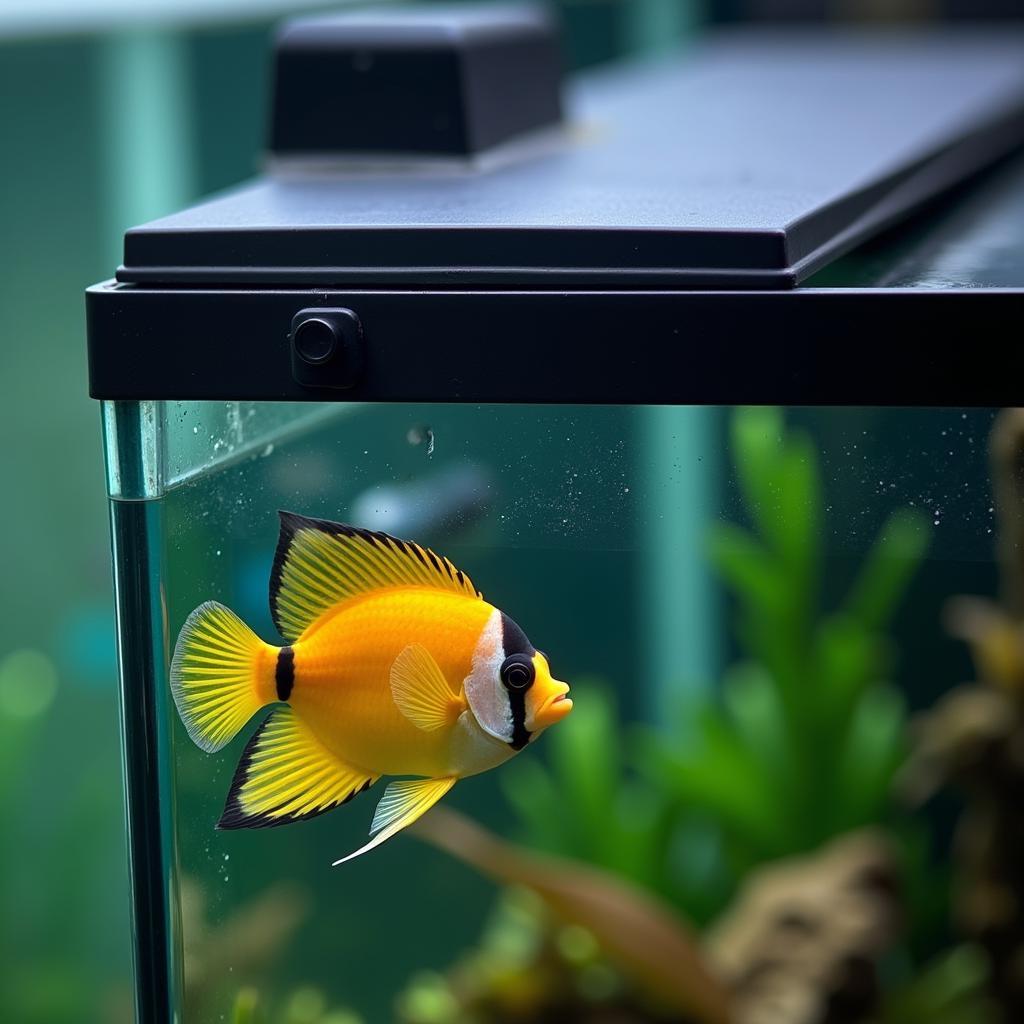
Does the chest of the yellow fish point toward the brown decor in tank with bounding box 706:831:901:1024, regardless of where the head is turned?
no

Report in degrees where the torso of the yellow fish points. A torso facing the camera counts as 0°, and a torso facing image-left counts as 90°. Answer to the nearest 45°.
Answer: approximately 270°

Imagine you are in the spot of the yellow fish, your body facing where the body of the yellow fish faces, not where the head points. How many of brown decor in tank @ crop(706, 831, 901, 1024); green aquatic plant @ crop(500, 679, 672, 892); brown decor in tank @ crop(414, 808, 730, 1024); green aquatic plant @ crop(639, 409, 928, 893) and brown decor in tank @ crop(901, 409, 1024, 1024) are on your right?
0

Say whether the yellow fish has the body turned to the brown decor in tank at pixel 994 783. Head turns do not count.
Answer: no

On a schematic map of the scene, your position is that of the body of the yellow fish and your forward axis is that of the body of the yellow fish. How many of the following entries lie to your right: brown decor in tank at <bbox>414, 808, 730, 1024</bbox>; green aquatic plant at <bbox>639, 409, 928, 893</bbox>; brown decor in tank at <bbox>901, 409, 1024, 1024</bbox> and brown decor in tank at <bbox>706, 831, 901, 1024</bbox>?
0

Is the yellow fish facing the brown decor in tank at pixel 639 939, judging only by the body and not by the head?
no

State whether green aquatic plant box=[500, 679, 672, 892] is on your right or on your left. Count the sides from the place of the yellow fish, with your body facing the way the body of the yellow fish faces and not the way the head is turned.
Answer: on your left

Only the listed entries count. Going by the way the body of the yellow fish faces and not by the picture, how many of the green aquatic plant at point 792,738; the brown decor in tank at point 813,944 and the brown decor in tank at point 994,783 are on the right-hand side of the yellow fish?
0

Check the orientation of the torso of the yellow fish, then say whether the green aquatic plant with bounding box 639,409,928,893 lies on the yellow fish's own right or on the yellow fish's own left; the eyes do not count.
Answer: on the yellow fish's own left
